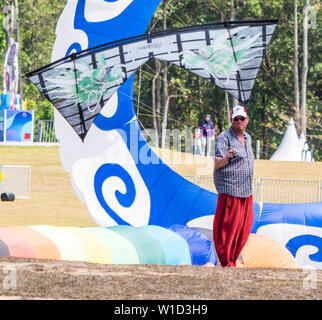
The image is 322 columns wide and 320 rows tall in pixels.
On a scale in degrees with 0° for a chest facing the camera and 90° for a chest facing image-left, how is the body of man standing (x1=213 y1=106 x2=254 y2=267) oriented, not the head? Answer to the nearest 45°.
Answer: approximately 315°

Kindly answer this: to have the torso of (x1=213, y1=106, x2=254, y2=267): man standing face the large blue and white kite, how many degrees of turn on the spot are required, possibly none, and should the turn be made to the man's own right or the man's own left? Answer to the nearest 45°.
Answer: approximately 180°

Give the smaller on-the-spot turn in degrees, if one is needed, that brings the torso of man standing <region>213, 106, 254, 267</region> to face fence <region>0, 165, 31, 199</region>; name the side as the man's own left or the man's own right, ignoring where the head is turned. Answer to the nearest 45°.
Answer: approximately 180°

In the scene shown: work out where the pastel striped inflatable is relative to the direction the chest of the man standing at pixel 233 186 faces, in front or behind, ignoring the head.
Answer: behind

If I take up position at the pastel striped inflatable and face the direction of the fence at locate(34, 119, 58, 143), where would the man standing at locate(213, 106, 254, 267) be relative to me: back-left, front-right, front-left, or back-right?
back-right

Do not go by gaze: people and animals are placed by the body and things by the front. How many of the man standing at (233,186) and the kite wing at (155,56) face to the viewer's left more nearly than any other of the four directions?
0
